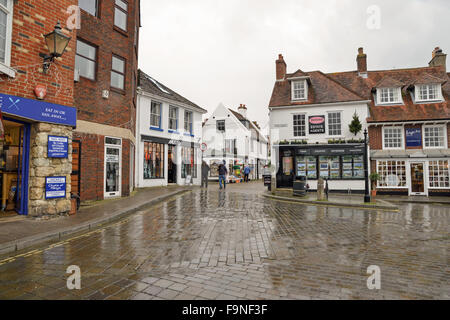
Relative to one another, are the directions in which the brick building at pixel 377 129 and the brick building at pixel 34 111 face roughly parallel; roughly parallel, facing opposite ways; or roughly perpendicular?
roughly perpendicular

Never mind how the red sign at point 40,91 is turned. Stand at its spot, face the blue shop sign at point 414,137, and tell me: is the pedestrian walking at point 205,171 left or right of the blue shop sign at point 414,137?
left

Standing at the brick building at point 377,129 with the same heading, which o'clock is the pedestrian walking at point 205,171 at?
The pedestrian walking is roughly at 2 o'clock from the brick building.

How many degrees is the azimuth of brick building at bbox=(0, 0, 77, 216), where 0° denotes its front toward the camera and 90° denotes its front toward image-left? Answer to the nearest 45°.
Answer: approximately 315°

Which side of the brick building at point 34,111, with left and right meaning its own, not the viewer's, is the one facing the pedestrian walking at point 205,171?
left

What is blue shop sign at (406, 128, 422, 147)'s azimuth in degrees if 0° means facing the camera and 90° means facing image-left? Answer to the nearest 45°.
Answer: approximately 0°
